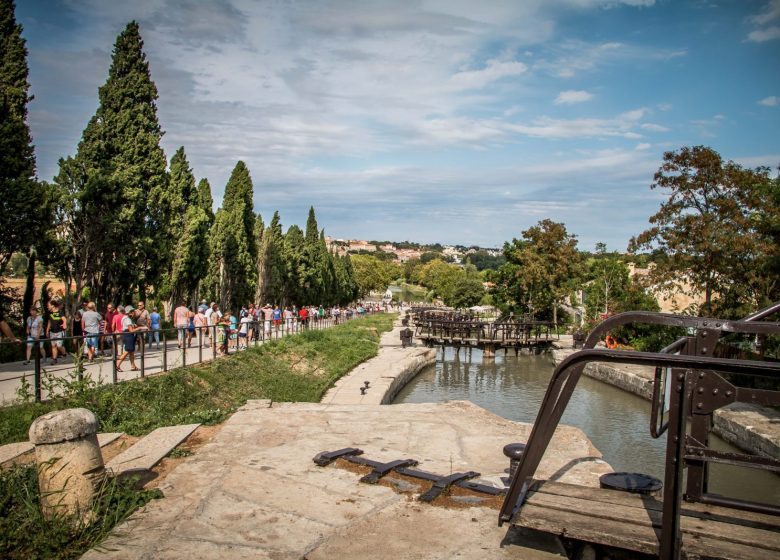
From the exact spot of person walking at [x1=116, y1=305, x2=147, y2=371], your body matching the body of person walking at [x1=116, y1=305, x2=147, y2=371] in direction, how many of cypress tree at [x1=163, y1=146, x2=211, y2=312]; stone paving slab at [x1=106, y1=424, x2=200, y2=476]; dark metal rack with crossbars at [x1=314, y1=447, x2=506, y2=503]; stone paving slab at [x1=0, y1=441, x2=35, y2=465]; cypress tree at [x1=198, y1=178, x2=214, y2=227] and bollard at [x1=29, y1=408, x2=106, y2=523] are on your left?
2

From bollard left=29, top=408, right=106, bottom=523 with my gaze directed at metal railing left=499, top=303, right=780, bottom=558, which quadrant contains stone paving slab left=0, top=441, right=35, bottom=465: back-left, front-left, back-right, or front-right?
back-left
